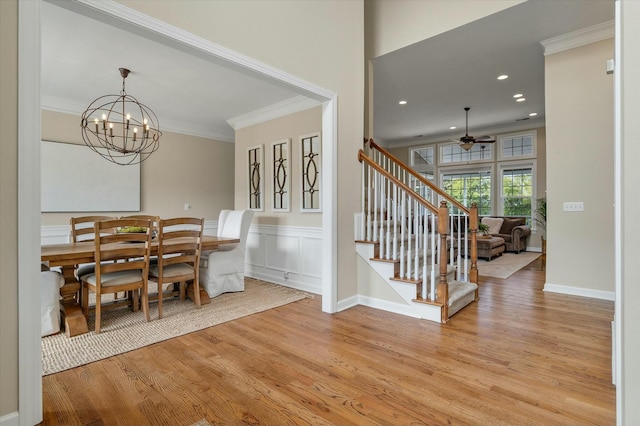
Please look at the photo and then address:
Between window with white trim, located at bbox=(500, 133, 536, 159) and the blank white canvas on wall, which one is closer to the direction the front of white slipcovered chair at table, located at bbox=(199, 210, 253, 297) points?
the blank white canvas on wall

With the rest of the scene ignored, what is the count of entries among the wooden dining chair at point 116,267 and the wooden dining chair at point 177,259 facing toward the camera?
0

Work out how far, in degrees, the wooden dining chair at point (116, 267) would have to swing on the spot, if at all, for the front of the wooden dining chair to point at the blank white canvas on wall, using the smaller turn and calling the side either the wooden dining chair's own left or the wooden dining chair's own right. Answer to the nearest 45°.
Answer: approximately 45° to the wooden dining chair's own right

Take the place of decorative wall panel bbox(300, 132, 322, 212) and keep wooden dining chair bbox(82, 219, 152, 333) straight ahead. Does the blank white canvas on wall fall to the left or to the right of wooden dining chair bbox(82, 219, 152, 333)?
right

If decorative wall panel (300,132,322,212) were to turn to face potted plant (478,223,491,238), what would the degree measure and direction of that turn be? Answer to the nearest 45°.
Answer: approximately 180°

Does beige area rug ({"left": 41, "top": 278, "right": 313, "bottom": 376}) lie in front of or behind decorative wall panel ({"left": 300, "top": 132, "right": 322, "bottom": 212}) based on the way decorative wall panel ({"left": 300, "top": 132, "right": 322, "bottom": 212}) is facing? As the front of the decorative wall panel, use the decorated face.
in front

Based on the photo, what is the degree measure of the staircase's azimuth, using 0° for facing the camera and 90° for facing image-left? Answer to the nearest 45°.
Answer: approximately 315°

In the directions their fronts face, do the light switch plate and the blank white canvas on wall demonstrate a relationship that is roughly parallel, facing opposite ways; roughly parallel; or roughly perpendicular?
roughly perpendicular

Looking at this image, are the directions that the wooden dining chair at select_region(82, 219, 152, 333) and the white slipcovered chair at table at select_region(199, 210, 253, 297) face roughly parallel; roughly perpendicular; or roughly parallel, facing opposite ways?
roughly perpendicular

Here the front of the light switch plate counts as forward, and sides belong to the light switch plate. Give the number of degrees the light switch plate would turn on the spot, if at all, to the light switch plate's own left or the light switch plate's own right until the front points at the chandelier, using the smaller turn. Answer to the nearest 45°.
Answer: approximately 45° to the light switch plate's own right
